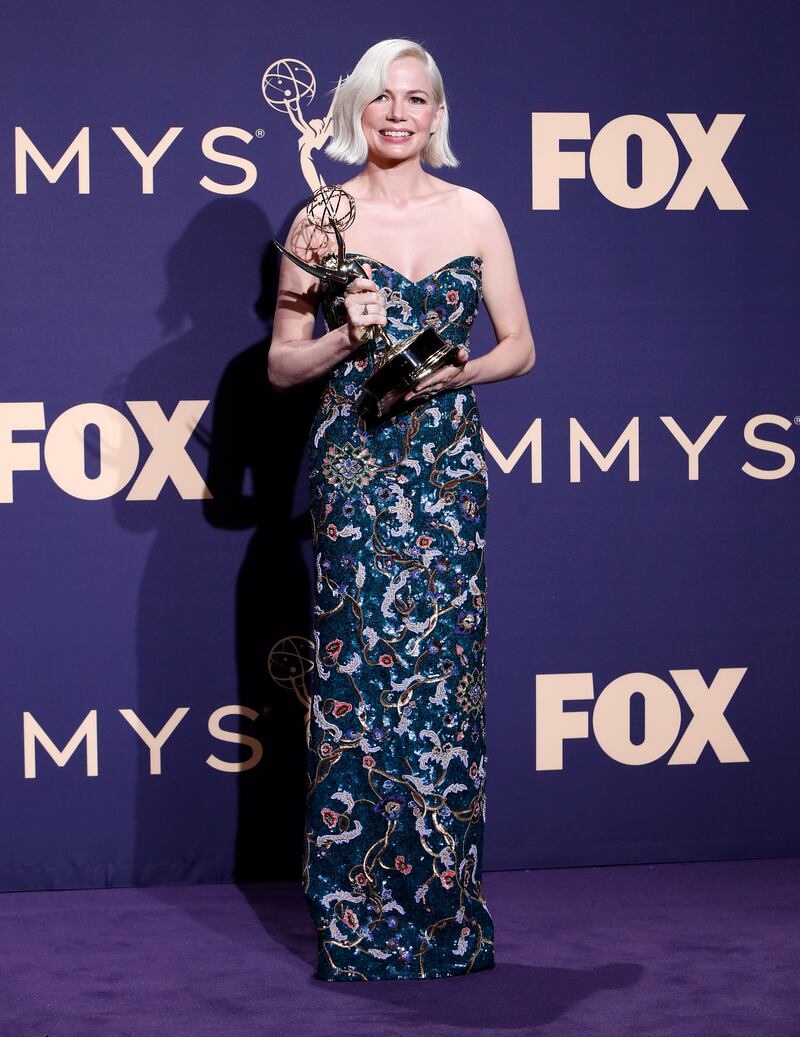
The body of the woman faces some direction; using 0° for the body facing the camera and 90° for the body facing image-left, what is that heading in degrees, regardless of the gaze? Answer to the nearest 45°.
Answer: approximately 0°
